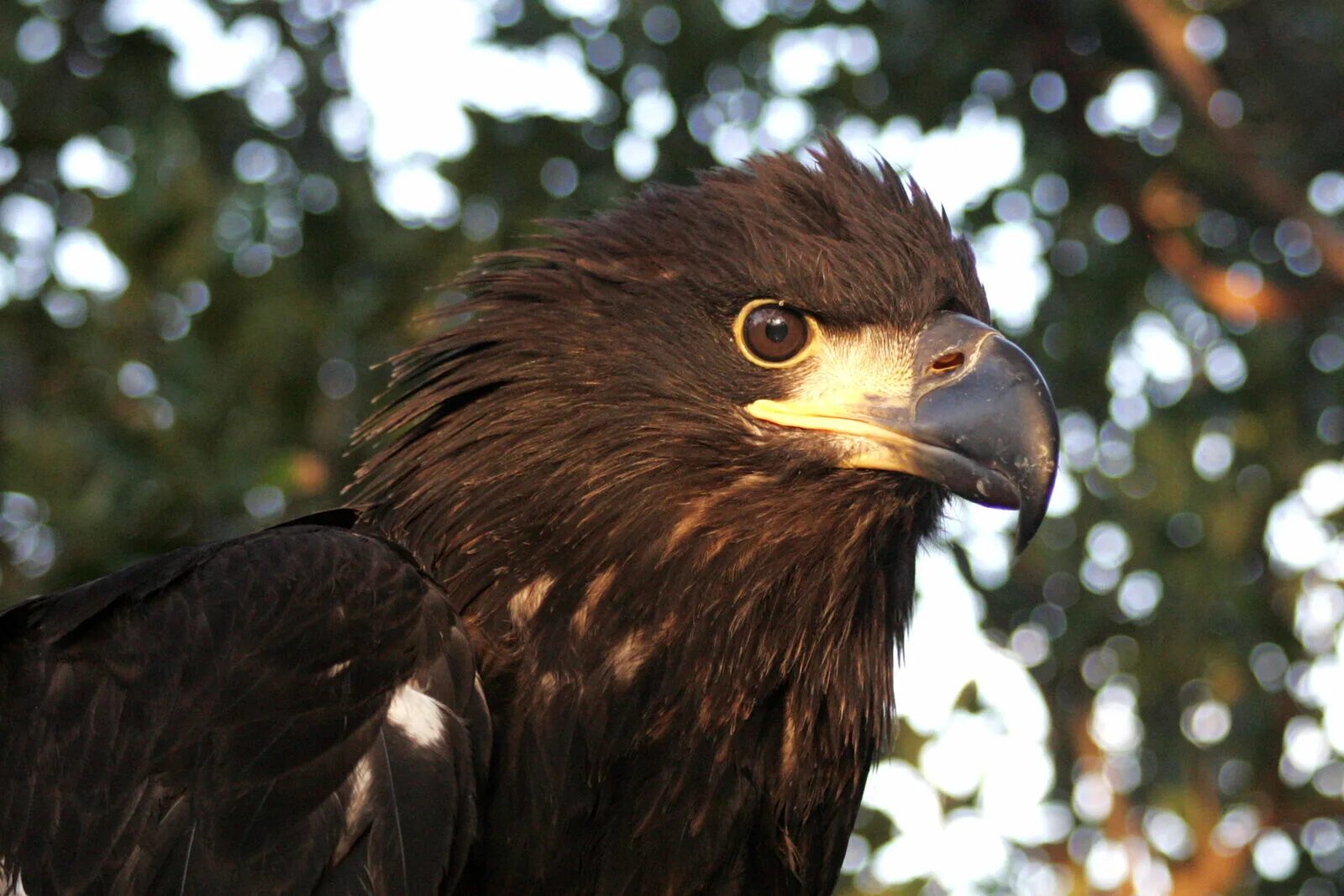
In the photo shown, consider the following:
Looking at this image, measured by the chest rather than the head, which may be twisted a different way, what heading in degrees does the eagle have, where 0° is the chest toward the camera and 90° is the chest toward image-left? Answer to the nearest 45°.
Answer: approximately 270°
